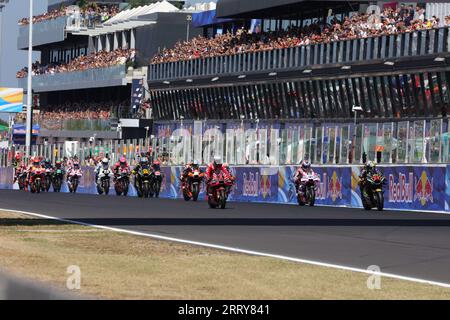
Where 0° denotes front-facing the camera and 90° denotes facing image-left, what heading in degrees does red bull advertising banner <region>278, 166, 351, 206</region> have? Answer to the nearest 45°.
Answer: approximately 0°

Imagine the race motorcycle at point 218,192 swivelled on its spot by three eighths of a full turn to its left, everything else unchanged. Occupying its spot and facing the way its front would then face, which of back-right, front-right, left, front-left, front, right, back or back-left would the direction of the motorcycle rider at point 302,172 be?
front

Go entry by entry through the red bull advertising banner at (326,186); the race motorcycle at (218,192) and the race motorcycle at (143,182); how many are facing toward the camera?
3

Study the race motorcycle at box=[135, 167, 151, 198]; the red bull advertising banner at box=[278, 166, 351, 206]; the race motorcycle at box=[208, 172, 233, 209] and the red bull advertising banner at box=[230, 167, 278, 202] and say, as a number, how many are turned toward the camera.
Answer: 4

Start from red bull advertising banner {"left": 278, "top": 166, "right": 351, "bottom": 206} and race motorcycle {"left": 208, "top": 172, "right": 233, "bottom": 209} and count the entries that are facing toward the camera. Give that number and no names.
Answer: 2

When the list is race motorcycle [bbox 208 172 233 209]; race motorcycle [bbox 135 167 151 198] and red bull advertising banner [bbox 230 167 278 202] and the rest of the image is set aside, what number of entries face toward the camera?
3

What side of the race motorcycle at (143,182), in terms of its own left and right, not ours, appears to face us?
front

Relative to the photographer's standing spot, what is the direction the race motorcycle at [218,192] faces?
facing the viewer

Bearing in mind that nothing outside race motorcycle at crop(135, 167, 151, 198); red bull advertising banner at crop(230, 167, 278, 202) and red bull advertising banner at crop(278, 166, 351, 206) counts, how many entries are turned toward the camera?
3

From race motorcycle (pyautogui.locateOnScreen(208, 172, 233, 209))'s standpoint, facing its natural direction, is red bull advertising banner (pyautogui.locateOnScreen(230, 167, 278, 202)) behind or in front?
behind

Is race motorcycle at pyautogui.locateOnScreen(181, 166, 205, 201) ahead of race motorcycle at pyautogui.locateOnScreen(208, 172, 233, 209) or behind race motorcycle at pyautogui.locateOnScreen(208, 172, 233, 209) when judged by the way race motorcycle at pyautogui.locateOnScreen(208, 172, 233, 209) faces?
behind

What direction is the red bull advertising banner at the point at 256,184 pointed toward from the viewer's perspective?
toward the camera
